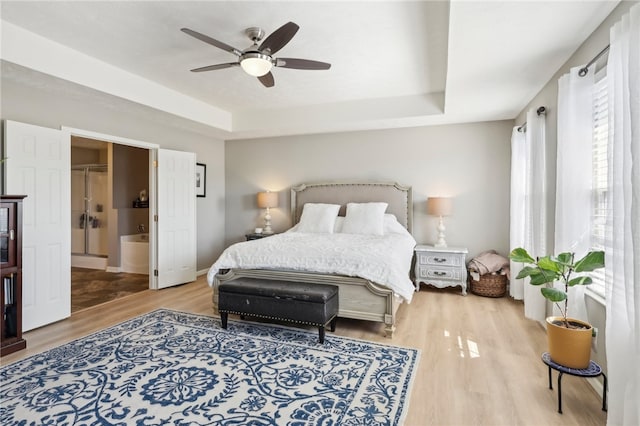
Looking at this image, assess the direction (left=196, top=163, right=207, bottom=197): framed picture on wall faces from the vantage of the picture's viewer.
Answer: facing the viewer and to the right of the viewer

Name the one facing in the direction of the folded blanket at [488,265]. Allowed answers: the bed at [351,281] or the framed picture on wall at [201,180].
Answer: the framed picture on wall

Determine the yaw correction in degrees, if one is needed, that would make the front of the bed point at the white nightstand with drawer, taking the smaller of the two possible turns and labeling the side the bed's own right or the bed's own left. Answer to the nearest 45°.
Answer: approximately 180°

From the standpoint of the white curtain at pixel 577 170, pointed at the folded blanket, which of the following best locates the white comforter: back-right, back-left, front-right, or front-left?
front-left

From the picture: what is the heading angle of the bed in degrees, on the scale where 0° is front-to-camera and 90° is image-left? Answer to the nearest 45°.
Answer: approximately 45°

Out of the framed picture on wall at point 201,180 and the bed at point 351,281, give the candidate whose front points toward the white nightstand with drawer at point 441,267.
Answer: the framed picture on wall

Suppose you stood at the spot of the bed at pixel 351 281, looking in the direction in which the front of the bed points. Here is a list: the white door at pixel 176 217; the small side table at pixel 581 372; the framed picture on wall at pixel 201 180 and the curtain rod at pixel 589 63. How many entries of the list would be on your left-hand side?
2

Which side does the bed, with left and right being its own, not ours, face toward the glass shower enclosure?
right

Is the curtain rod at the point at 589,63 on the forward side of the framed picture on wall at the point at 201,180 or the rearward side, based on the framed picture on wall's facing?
on the forward side

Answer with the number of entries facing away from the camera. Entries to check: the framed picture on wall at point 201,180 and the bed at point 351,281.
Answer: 0

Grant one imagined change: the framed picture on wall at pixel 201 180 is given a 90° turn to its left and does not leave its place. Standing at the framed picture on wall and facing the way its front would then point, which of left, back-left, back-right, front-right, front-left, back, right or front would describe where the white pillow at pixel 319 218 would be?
right

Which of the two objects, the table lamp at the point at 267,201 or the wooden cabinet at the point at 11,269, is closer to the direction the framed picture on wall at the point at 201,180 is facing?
the table lamp

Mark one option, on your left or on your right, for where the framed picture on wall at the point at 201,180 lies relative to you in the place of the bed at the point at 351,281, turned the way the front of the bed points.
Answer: on your right

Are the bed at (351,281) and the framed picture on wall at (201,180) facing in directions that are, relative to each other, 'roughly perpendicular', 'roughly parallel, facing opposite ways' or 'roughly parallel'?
roughly perpendicular

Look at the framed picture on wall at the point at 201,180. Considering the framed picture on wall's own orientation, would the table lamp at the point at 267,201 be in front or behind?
in front

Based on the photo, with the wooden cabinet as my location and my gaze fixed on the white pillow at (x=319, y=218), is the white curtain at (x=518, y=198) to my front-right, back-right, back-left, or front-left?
front-right

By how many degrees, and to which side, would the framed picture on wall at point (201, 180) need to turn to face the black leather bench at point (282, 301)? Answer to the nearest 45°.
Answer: approximately 45° to its right

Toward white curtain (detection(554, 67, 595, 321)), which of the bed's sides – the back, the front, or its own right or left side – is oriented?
left

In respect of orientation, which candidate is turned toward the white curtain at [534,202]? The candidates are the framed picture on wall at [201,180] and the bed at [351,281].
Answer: the framed picture on wall
